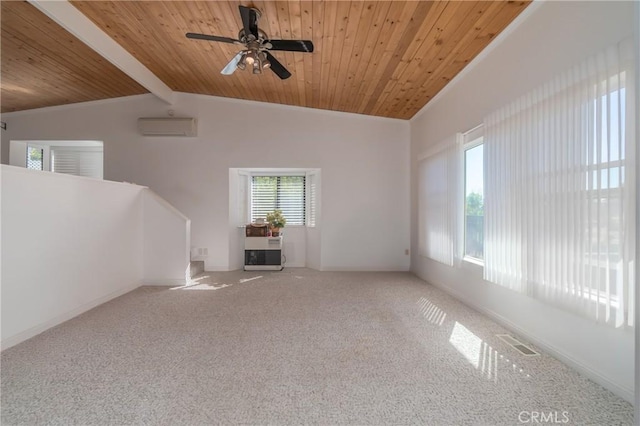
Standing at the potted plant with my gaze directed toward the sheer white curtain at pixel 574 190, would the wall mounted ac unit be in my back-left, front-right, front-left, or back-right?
back-right

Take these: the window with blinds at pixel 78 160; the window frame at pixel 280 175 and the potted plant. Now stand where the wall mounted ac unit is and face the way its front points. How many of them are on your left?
2

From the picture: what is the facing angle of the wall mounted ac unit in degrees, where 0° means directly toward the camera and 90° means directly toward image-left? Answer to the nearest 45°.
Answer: approximately 0°

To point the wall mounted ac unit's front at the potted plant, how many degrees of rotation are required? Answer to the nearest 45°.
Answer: approximately 90° to its left

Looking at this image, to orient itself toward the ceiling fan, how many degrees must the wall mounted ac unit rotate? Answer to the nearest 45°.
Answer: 0° — it already faces it

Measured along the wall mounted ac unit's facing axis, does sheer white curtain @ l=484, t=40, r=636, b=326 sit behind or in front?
in front

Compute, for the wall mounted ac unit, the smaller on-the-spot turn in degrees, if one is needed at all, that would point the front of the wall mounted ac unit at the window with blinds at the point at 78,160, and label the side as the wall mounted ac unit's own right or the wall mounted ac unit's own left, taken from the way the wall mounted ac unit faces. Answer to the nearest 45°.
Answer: approximately 135° to the wall mounted ac unit's own right

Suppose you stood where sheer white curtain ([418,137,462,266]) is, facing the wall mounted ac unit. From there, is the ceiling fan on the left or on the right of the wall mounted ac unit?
left

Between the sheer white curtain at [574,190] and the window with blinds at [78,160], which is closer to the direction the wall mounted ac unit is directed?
the sheer white curtain
